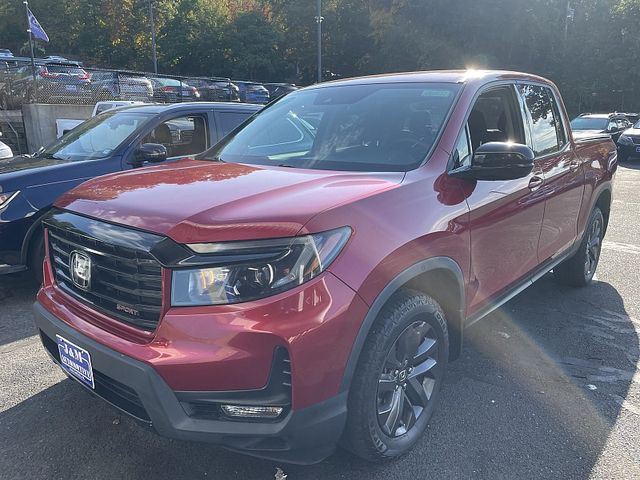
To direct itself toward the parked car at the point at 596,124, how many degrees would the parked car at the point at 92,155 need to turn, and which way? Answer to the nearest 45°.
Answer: approximately 180°

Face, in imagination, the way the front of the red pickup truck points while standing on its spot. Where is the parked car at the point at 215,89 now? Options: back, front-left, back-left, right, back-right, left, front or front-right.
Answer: back-right

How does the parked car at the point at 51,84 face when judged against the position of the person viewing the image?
facing away from the viewer and to the left of the viewer

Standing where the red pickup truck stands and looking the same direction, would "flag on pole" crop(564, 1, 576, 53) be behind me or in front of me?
behind

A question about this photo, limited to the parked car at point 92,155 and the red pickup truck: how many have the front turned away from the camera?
0

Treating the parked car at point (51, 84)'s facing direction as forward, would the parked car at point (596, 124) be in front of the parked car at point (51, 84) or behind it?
behind

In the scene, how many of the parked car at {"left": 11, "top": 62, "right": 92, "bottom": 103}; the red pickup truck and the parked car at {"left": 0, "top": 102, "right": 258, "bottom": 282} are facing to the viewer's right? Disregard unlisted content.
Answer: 0

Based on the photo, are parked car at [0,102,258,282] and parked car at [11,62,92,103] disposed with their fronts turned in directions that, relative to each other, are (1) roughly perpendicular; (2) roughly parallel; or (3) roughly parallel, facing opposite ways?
roughly perpendicular

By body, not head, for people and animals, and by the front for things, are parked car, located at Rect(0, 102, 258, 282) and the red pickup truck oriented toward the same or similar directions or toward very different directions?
same or similar directions
